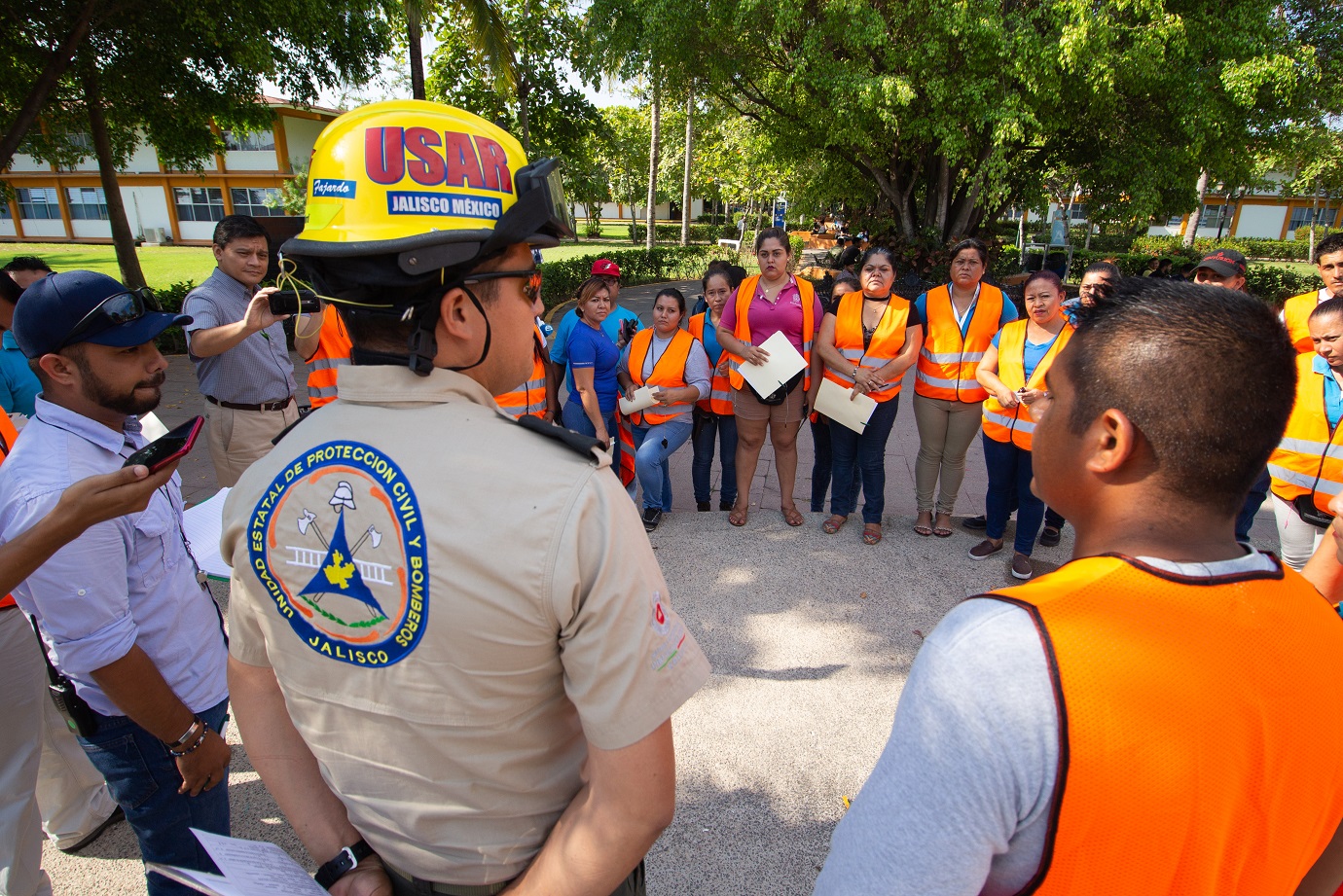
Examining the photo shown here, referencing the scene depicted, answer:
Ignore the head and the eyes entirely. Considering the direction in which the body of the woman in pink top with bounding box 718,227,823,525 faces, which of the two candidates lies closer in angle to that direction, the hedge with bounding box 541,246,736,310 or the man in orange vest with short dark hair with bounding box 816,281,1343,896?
the man in orange vest with short dark hair

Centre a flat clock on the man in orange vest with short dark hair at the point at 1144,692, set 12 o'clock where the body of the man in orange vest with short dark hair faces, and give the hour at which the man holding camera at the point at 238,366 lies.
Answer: The man holding camera is roughly at 11 o'clock from the man in orange vest with short dark hair.

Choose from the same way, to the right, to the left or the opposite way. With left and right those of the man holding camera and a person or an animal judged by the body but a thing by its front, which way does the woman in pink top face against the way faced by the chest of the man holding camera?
to the right

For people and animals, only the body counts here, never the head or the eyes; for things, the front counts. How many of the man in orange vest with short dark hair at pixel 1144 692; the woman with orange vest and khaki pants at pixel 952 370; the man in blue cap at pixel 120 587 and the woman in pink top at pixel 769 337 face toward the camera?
2

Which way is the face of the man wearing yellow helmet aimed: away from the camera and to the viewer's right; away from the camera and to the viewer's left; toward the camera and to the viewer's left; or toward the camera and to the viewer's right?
away from the camera and to the viewer's right

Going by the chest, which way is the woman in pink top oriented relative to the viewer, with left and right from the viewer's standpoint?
facing the viewer

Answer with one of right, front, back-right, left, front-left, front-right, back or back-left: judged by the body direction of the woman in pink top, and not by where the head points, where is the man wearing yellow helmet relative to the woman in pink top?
front

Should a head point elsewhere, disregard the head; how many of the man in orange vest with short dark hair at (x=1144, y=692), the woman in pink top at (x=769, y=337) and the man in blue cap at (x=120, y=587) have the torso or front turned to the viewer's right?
1

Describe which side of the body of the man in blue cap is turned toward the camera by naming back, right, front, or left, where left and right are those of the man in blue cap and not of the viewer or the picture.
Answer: right

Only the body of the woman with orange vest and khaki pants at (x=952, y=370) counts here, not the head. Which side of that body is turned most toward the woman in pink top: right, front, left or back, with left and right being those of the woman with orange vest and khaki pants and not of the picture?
right

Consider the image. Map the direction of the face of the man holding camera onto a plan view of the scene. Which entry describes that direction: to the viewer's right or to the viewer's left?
to the viewer's right

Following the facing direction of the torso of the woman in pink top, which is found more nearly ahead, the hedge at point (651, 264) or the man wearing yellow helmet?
the man wearing yellow helmet

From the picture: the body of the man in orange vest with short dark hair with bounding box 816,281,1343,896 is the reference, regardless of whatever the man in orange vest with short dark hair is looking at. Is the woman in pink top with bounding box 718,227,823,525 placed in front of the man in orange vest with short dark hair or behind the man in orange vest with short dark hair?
in front

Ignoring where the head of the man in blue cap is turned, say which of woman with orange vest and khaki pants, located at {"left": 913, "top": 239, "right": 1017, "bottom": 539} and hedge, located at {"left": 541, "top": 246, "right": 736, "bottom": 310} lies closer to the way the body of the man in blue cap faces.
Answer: the woman with orange vest and khaki pants
